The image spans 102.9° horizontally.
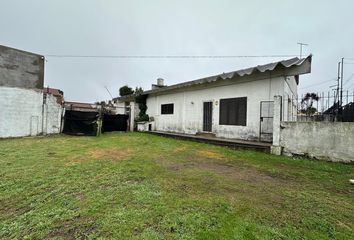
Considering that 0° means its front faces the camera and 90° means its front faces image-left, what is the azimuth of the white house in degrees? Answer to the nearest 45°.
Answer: approximately 45°

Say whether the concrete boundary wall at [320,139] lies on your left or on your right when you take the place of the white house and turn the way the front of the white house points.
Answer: on your left
